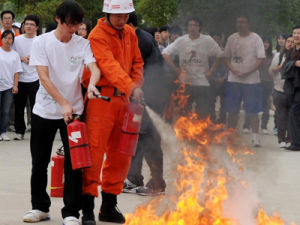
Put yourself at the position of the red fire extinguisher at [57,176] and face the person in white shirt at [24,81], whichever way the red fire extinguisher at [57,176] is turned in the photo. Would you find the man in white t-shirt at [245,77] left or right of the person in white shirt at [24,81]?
right

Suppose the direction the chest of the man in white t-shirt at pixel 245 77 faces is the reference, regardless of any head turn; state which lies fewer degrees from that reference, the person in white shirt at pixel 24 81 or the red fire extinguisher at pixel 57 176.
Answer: the red fire extinguisher

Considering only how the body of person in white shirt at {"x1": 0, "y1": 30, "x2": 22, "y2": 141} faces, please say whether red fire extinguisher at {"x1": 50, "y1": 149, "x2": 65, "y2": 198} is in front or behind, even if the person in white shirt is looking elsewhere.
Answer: in front

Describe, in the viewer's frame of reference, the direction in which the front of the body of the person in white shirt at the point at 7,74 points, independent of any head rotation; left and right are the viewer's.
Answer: facing the viewer

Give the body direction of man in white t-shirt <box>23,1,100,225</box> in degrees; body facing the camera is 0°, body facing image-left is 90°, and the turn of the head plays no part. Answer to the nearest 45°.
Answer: approximately 315°

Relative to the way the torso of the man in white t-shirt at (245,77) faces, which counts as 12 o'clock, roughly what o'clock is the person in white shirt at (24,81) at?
The person in white shirt is roughly at 3 o'clock from the man in white t-shirt.

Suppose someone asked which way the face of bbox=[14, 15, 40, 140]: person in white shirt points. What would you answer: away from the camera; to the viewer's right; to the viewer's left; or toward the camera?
toward the camera

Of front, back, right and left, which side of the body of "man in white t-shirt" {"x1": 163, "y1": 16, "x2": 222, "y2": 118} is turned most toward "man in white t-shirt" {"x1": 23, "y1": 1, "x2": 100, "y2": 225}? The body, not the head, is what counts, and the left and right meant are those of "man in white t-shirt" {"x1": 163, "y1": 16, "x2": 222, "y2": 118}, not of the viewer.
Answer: front

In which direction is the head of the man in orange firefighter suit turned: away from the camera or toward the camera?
toward the camera

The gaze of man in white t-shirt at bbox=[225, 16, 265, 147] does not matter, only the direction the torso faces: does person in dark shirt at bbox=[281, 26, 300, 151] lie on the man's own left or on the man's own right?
on the man's own left

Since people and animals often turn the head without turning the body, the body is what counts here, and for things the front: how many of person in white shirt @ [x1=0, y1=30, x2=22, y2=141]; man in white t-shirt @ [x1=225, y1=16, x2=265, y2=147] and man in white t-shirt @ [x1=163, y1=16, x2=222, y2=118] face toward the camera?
3

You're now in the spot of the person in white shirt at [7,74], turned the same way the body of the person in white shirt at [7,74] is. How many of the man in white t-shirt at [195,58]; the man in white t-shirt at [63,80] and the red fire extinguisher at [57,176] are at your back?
0

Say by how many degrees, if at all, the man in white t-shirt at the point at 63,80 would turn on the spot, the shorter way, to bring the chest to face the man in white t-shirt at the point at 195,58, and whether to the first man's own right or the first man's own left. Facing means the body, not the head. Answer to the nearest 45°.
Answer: approximately 90° to the first man's own left

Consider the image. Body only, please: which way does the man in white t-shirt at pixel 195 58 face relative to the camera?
toward the camera

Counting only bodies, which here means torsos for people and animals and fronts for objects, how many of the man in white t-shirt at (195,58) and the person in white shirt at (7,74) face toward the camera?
2
